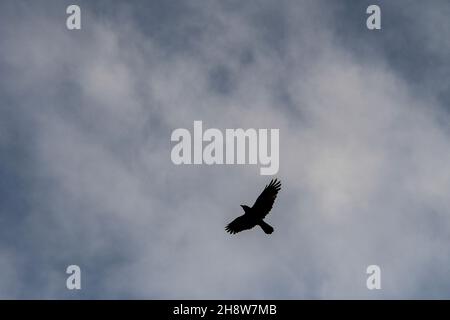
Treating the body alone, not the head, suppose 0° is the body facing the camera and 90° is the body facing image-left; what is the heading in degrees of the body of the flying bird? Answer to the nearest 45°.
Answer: approximately 90°
